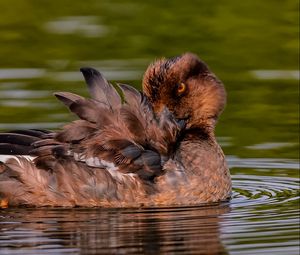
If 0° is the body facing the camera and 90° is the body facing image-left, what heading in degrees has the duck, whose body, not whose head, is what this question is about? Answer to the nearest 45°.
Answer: approximately 270°
